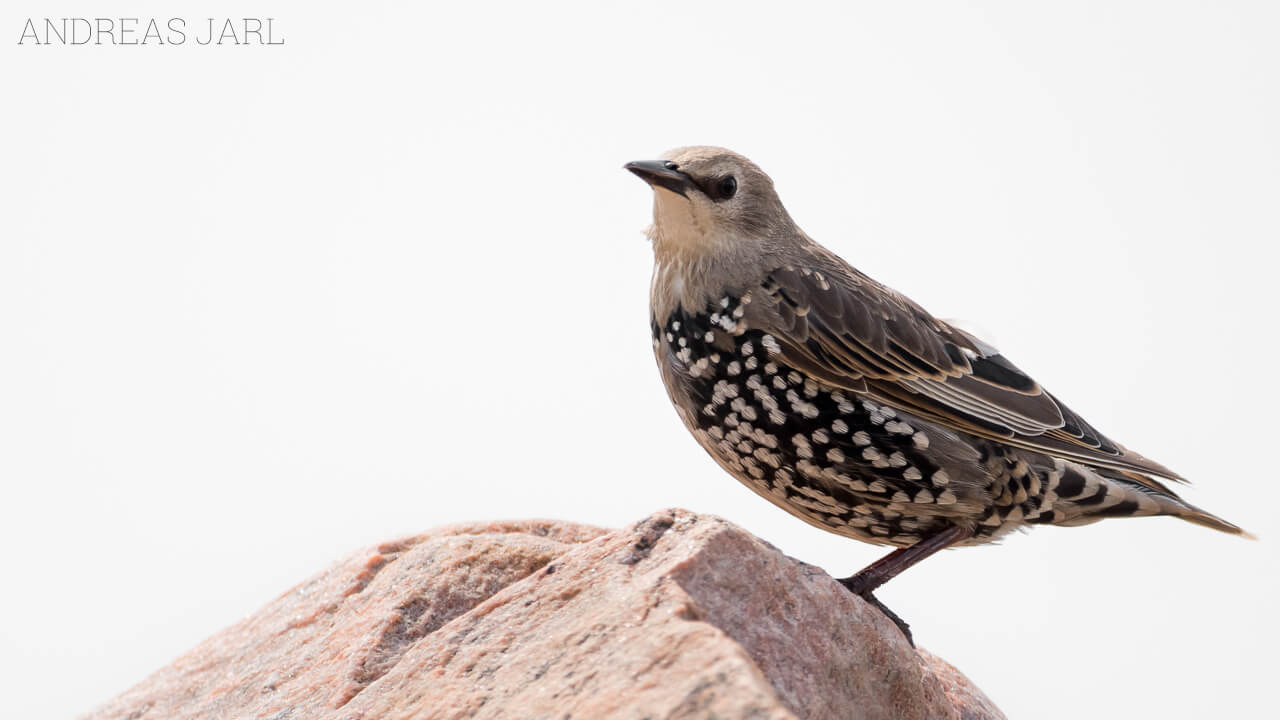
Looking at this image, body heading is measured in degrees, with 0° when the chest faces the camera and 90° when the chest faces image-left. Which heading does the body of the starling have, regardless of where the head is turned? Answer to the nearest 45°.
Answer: approximately 90°
